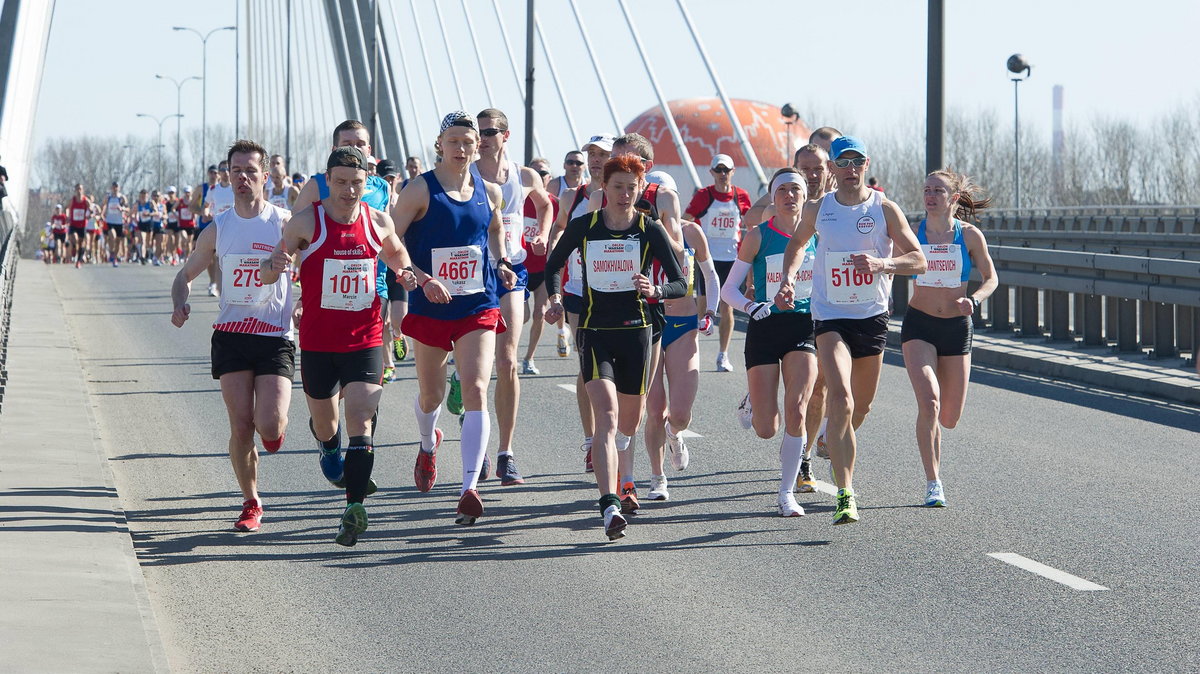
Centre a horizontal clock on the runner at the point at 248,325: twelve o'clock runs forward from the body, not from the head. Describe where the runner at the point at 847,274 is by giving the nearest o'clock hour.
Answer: the runner at the point at 847,274 is roughly at 9 o'clock from the runner at the point at 248,325.

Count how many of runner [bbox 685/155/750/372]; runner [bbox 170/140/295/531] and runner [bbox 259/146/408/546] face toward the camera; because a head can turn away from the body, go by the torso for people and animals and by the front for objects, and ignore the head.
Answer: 3

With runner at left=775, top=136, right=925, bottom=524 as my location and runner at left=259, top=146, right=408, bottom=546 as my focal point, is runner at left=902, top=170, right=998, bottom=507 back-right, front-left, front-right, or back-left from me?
back-right

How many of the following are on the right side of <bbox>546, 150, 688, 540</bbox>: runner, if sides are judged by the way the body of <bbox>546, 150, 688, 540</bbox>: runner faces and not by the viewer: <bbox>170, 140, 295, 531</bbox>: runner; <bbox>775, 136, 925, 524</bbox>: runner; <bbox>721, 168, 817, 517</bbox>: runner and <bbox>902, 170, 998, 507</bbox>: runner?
1

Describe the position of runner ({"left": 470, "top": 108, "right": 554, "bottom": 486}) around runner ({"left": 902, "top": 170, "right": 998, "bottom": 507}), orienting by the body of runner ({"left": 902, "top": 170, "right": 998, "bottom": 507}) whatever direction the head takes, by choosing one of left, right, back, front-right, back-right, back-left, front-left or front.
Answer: right

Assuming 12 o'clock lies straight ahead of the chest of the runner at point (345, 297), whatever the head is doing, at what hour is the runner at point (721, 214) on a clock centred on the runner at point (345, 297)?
the runner at point (721, 214) is roughly at 7 o'clock from the runner at point (345, 297).

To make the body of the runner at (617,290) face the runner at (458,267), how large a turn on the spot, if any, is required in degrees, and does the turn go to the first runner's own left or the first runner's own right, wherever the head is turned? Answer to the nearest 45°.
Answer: approximately 90° to the first runner's own right

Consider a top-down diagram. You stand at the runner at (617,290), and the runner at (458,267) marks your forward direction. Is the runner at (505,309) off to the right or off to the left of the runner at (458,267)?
right

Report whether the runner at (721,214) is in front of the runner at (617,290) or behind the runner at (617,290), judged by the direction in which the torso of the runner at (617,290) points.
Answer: behind

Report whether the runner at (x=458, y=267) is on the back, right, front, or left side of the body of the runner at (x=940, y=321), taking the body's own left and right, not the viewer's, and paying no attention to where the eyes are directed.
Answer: right
